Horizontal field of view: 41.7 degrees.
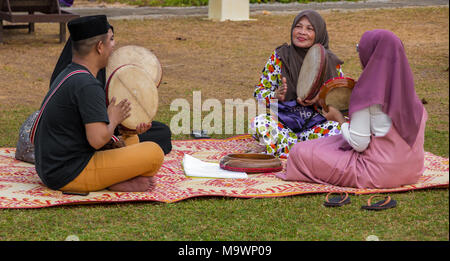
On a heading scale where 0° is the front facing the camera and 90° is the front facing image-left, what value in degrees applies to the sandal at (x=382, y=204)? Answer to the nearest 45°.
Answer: approximately 270°

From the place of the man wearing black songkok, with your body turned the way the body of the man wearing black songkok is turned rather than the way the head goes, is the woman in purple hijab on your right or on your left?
on your right

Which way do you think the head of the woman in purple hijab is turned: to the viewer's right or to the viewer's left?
to the viewer's left

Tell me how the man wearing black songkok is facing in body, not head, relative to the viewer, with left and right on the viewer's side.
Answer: facing away from the viewer and to the right of the viewer

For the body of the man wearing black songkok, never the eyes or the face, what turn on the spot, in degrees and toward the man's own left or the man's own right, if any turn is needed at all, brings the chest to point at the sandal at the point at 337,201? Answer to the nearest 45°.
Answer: approximately 45° to the man's own right

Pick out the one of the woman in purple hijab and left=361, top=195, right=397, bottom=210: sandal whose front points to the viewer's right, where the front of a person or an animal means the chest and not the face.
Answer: the sandal

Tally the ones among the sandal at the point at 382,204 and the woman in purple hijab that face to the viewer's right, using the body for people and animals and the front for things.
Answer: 1

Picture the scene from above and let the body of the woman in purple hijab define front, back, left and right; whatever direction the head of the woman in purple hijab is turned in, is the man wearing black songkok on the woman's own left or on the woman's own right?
on the woman's own left

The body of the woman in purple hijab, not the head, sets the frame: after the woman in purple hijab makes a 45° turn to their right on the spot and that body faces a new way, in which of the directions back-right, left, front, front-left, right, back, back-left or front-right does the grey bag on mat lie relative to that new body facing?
left

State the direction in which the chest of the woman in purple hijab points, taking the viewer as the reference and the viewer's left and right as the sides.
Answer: facing away from the viewer and to the left of the viewer
